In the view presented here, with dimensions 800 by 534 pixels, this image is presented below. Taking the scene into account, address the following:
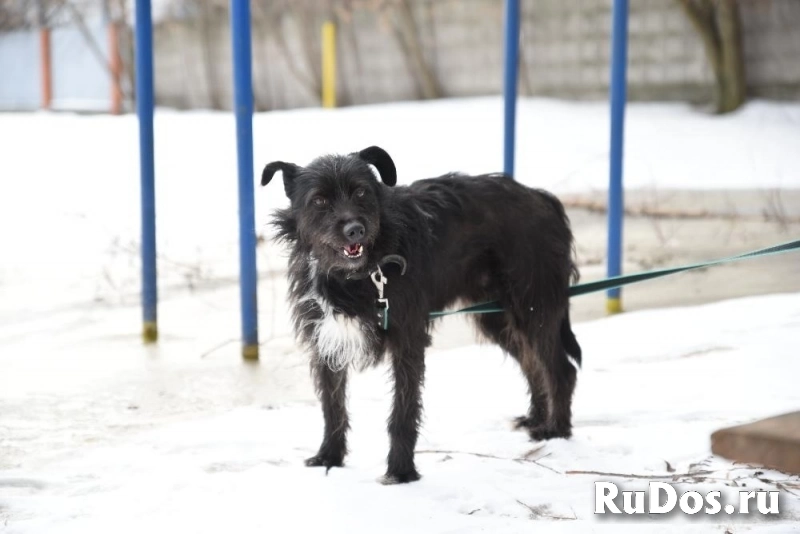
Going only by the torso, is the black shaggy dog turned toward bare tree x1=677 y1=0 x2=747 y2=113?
no

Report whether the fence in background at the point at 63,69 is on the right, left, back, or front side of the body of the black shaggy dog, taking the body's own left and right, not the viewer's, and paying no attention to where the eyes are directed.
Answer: right

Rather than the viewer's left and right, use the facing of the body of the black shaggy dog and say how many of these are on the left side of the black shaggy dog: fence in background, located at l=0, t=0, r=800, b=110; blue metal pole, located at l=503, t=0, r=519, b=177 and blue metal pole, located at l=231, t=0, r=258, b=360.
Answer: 0

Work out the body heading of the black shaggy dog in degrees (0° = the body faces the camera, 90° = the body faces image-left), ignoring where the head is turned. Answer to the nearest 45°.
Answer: approximately 45°

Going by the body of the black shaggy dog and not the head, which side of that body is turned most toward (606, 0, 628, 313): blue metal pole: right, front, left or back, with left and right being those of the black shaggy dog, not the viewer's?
back

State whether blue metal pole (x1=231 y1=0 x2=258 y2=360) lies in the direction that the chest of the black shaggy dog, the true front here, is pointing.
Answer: no

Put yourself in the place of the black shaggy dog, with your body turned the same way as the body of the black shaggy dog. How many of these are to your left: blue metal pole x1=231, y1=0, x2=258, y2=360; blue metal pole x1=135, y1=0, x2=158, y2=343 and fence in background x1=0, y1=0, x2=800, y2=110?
0

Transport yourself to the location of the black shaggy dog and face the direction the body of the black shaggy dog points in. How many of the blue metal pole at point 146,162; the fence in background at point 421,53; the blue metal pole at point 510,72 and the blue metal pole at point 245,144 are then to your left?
0

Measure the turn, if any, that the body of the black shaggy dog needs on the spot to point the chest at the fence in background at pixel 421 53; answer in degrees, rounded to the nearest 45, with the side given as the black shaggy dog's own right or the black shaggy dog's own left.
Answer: approximately 135° to the black shaggy dog's own right

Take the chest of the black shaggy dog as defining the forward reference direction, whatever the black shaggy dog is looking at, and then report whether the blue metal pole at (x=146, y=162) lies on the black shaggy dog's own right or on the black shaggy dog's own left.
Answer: on the black shaggy dog's own right

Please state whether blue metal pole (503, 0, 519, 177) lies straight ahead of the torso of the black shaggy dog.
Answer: no
